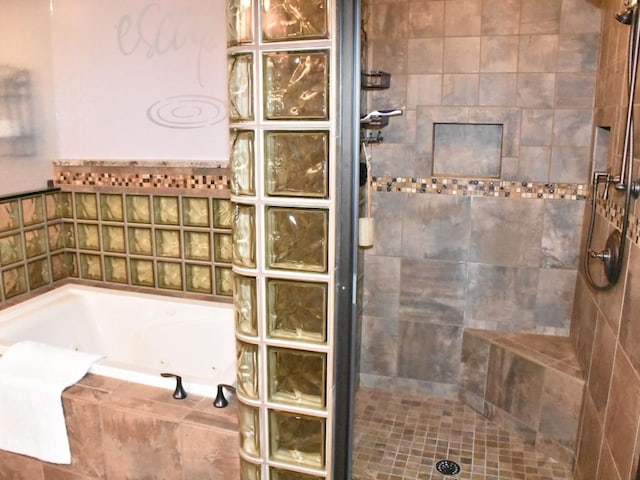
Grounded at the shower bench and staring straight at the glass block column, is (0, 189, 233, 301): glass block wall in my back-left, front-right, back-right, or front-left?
front-right

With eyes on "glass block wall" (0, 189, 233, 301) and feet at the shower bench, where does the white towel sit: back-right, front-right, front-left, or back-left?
front-left

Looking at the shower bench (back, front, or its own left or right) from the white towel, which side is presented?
front

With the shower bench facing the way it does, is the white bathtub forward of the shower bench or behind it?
forward

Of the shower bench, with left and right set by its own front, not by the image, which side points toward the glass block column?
front

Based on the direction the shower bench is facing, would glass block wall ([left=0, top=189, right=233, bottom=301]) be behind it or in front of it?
in front

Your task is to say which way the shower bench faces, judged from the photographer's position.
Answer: facing the viewer and to the left of the viewer
